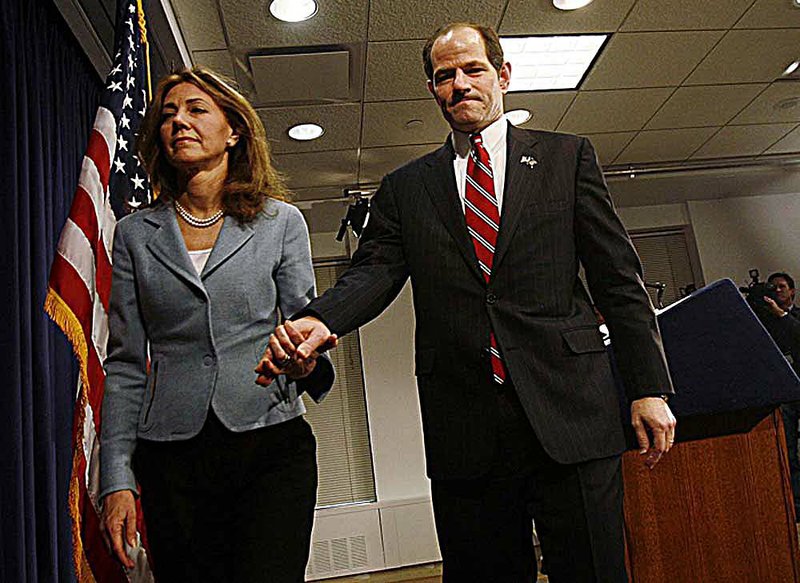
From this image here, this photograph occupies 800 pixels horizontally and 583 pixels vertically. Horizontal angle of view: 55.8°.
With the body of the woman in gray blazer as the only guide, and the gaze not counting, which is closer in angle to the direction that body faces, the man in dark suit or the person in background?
the man in dark suit

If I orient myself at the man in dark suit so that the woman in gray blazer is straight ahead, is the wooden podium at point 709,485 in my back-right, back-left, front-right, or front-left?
back-right

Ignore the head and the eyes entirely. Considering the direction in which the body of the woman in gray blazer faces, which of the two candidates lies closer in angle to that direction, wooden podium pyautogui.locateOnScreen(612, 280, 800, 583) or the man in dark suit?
the man in dark suit

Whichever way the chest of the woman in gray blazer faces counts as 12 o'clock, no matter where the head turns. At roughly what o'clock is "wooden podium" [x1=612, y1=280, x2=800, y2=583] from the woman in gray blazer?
The wooden podium is roughly at 8 o'clock from the woman in gray blazer.

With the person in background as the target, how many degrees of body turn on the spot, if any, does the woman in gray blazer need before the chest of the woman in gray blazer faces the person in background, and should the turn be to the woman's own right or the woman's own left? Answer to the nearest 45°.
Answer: approximately 135° to the woman's own left

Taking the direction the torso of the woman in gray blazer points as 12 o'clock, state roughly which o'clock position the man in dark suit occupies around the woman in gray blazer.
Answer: The man in dark suit is roughly at 9 o'clock from the woman in gray blazer.

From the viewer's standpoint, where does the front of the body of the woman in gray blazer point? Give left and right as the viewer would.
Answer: facing the viewer

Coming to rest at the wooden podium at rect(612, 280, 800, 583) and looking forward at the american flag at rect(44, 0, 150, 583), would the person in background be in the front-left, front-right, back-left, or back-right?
back-right
